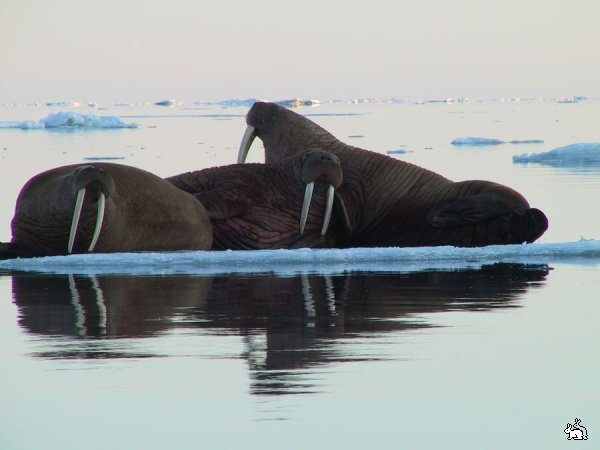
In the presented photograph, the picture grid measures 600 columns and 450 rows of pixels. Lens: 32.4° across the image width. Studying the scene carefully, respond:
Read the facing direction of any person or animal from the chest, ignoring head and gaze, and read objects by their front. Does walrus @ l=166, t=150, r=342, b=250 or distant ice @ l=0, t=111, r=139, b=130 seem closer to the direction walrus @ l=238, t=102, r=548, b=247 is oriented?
the walrus

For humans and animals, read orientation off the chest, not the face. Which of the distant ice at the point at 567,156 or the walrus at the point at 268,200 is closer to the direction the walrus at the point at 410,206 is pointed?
the walrus

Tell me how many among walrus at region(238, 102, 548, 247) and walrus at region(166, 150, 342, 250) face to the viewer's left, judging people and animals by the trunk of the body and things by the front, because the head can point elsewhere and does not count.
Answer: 1

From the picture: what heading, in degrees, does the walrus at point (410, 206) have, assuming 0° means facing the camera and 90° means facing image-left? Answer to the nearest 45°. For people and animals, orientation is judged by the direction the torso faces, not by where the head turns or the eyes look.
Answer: approximately 90°

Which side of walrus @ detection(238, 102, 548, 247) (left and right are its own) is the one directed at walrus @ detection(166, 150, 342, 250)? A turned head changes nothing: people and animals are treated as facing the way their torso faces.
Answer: front

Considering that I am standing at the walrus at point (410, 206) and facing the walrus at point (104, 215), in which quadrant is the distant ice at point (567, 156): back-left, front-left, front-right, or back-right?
back-right

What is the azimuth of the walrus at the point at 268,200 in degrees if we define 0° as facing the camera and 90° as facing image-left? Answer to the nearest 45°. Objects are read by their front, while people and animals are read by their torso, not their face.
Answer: approximately 315°
